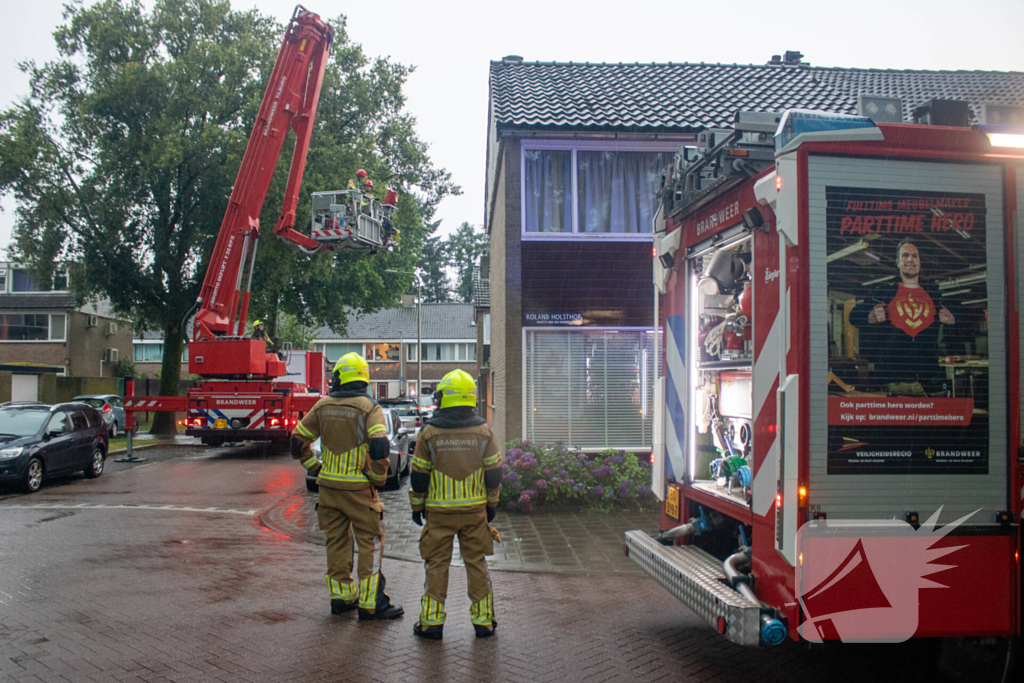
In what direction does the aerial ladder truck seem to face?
away from the camera

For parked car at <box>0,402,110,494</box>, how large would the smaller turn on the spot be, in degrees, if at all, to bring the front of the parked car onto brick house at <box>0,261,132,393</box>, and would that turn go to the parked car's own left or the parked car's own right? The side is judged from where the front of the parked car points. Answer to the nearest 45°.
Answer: approximately 135° to the parked car's own right

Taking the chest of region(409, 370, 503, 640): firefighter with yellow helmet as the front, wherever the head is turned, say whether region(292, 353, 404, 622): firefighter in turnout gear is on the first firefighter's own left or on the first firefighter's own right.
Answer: on the first firefighter's own left

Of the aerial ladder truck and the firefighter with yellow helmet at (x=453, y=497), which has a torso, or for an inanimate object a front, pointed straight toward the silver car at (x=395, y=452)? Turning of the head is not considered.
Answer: the firefighter with yellow helmet

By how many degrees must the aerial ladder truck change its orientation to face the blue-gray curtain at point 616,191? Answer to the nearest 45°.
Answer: approximately 135° to its right

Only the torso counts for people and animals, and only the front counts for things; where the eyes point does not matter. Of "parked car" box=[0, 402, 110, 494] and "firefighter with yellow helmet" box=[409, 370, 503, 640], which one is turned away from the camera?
the firefighter with yellow helmet

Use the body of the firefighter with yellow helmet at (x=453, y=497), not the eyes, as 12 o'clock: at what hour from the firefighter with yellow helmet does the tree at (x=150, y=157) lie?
The tree is roughly at 11 o'clock from the firefighter with yellow helmet.

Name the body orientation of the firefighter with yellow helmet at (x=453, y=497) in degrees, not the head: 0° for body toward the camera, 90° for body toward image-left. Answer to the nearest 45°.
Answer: approximately 180°

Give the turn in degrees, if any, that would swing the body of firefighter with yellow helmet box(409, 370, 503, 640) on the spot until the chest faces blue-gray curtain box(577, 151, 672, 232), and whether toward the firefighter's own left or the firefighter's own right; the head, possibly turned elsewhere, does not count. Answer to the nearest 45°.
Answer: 0° — they already face it

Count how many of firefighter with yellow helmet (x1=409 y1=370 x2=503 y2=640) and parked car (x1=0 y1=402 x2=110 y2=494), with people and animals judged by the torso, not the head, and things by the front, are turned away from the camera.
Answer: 1

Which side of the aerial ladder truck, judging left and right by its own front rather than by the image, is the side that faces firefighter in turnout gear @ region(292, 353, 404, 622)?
back

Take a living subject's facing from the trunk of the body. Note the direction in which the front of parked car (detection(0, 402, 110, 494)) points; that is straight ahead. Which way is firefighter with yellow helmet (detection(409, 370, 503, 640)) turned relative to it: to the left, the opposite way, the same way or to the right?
the opposite way

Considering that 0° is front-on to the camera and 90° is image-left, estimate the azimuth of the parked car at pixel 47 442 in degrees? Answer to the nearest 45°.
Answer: approximately 45°

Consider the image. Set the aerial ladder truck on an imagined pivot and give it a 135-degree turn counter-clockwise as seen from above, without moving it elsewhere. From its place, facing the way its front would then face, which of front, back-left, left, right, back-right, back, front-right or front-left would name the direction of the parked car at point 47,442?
front

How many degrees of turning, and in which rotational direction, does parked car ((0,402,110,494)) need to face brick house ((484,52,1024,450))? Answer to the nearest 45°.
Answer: approximately 90° to its left
